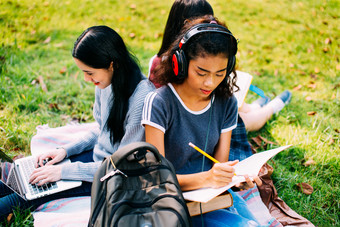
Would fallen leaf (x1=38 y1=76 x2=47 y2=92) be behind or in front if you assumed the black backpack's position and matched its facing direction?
behind

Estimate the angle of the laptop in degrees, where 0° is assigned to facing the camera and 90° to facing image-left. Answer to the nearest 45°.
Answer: approximately 270°

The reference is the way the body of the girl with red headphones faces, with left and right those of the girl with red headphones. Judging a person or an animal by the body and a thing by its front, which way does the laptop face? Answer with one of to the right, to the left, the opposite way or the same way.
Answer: to the left

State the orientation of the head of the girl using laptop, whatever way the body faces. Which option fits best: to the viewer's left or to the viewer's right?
to the viewer's left

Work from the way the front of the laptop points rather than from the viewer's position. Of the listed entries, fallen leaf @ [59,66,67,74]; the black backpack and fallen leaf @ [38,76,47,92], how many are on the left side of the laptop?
2
